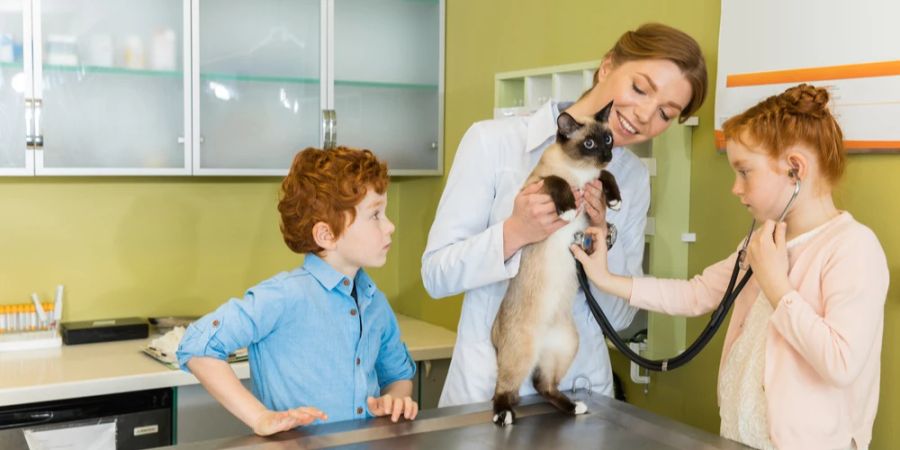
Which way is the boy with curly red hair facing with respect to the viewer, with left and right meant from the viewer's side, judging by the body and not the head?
facing the viewer and to the right of the viewer

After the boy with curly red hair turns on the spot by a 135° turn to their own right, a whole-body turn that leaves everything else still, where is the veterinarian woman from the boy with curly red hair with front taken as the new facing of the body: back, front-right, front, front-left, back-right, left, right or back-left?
back

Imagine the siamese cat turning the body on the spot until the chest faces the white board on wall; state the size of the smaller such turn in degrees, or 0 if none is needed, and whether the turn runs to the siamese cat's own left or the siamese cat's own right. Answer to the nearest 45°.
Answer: approximately 90° to the siamese cat's own left

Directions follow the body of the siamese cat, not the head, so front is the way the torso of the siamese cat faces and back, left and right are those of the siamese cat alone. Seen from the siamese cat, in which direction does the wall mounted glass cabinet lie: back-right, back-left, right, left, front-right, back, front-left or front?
back

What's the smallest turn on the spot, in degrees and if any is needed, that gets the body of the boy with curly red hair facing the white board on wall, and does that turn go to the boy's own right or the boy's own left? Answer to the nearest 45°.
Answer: approximately 45° to the boy's own left

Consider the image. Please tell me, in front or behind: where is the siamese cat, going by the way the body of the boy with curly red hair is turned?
in front

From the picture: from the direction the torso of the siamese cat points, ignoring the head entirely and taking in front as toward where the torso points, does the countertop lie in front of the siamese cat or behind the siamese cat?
behind

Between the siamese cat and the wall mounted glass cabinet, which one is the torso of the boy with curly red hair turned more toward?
the siamese cat

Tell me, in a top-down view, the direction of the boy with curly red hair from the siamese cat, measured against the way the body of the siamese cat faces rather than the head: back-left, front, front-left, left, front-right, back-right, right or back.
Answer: back-right

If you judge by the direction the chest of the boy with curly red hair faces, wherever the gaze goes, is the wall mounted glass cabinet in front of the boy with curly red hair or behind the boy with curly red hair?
behind

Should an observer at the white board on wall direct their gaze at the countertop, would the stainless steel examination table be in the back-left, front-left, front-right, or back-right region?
front-left

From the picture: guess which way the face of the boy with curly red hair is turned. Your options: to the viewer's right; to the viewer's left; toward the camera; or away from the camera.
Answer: to the viewer's right
